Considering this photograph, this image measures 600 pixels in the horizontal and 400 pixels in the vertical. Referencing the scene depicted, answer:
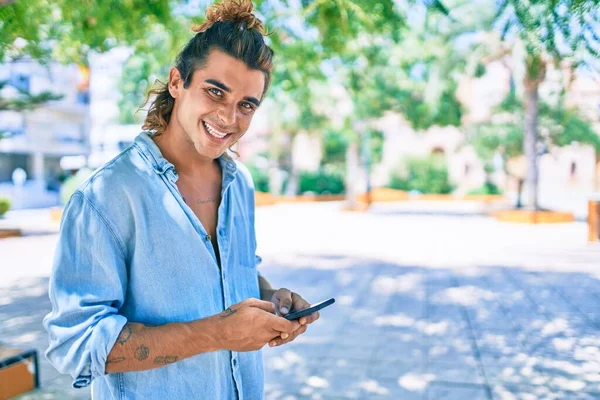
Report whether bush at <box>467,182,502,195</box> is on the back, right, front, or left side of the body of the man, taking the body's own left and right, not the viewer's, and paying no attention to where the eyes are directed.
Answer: left

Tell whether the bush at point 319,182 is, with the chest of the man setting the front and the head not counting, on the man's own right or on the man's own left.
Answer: on the man's own left

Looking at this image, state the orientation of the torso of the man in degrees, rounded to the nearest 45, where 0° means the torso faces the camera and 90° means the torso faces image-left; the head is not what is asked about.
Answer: approximately 315°

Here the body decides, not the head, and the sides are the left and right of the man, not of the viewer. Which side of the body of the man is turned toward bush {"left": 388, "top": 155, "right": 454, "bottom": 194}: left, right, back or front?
left

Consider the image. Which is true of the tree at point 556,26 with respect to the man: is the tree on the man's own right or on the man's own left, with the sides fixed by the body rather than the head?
on the man's own left

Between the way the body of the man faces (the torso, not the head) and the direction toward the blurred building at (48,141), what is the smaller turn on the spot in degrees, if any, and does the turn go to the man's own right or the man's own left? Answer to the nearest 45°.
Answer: approximately 135° to the man's own left
